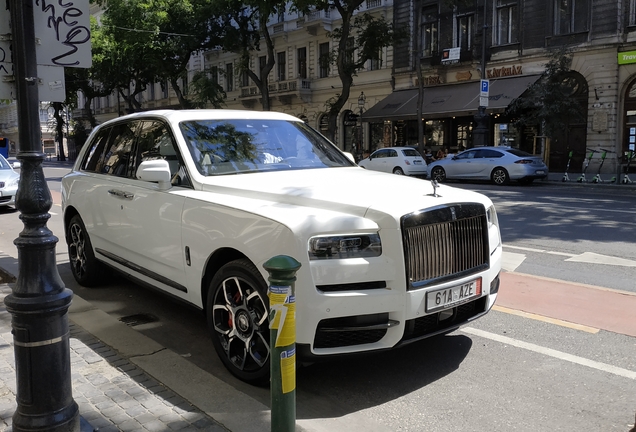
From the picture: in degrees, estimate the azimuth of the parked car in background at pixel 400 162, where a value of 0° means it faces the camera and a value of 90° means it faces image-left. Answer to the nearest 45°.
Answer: approximately 135°

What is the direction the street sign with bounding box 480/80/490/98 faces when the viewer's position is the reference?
facing the viewer

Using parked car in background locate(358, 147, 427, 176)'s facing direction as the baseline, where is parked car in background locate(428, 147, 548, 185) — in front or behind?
behind

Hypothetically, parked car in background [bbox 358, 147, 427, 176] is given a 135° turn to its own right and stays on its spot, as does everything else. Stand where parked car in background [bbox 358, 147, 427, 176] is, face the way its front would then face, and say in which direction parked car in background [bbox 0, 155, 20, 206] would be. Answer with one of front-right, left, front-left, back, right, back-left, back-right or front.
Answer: back-right

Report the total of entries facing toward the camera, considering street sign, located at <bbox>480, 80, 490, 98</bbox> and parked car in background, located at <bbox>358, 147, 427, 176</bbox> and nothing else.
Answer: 1

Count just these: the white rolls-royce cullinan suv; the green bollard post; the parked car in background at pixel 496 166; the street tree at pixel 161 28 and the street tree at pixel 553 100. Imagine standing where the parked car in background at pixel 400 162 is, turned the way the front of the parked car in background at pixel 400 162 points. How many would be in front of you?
1

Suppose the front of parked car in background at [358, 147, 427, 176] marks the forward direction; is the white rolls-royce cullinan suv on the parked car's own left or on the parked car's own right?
on the parked car's own left

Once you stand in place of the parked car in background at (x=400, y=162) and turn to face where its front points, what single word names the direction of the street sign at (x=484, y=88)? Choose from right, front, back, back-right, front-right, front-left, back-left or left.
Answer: back-right

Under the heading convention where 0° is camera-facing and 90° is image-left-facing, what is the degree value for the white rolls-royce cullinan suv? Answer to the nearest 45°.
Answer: approximately 315°

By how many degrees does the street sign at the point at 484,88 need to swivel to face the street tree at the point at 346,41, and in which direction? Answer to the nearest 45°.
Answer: approximately 90° to its right
